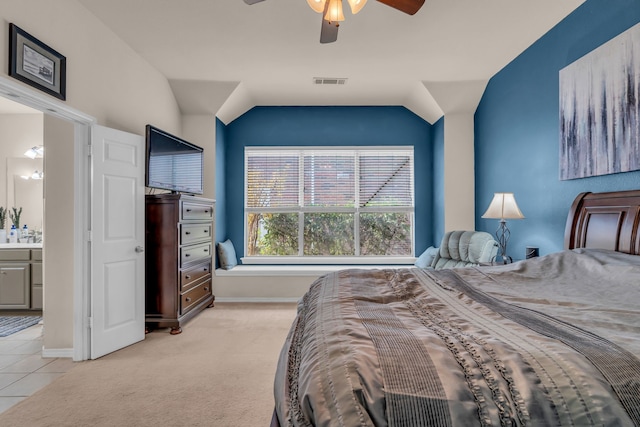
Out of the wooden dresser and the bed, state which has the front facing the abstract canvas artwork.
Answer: the wooden dresser

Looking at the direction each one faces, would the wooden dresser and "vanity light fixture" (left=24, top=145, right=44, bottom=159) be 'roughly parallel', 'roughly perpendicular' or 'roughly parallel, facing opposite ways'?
roughly perpendicular

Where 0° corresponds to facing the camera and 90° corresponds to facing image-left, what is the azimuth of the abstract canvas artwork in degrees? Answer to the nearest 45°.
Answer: approximately 45°

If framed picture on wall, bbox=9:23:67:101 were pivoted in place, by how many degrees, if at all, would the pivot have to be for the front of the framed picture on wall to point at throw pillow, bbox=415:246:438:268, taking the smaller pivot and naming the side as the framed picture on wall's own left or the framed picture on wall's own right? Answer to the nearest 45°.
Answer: approximately 45° to the framed picture on wall's own left

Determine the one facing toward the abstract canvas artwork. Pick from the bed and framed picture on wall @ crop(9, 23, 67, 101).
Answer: the framed picture on wall

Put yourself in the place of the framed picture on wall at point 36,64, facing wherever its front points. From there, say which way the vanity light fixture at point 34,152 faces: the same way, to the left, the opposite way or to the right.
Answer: to the right
